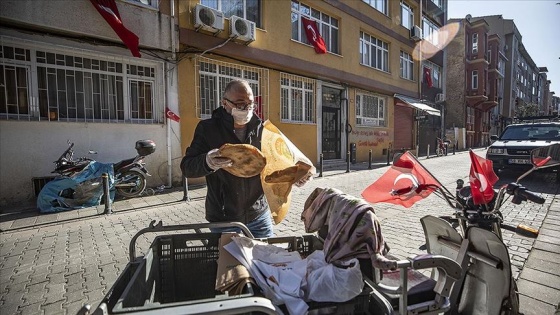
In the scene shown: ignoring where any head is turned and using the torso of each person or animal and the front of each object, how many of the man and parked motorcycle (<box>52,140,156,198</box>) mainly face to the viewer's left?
1

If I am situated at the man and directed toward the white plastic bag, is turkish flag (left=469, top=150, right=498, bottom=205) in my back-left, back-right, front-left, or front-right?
front-left

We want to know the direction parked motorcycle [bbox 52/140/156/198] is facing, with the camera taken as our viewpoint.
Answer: facing to the left of the viewer

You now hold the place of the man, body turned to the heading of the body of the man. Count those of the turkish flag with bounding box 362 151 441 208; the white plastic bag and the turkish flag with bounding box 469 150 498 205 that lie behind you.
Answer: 0

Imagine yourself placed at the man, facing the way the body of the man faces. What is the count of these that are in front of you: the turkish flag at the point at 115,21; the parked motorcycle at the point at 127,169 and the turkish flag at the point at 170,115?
0

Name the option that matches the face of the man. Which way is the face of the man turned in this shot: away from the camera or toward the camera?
toward the camera

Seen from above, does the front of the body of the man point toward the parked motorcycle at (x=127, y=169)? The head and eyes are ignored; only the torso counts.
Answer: no

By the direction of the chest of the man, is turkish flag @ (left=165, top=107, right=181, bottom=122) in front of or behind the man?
behind

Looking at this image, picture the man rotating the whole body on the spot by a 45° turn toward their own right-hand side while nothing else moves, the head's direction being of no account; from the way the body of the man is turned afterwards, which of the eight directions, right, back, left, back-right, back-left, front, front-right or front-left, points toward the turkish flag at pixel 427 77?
back-left

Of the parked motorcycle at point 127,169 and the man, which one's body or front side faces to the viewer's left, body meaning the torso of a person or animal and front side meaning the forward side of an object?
the parked motorcycle

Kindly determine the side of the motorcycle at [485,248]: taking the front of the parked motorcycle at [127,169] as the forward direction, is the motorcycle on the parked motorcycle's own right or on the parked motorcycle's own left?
on the parked motorcycle's own left

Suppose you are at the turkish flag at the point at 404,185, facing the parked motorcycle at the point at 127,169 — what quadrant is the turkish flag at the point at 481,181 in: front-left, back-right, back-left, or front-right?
back-right

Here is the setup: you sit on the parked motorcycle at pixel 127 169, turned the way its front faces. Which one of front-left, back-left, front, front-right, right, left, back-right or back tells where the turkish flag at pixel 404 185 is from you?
left

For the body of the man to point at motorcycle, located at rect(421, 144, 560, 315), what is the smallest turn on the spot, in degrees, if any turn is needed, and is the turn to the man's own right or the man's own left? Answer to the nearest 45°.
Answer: approximately 45° to the man's own left

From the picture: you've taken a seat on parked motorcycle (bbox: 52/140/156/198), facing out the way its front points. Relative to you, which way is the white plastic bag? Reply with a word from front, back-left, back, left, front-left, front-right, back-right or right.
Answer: left

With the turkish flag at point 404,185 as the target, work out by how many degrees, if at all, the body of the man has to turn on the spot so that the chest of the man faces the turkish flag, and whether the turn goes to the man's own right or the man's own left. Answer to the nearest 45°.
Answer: approximately 45° to the man's own left

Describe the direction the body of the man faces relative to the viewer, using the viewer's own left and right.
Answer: facing the viewer and to the right of the viewer

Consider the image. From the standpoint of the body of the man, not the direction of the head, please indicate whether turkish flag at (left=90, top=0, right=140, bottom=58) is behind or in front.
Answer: behind

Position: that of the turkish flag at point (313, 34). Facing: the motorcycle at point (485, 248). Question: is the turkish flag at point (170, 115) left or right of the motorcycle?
right

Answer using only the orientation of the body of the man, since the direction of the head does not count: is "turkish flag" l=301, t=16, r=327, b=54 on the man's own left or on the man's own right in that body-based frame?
on the man's own left

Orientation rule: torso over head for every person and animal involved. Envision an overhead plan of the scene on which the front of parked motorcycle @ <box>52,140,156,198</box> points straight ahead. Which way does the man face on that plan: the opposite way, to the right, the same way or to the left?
to the left
